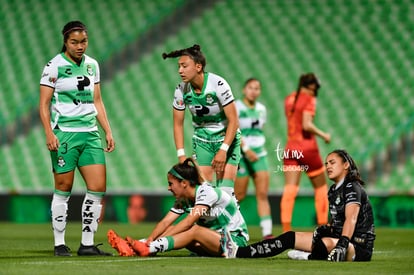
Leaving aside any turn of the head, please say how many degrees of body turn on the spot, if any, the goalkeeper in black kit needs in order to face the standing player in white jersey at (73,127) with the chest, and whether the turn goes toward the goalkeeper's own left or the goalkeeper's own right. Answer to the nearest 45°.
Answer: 0° — they already face them

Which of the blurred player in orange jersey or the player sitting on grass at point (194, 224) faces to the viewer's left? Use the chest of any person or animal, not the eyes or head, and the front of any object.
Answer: the player sitting on grass

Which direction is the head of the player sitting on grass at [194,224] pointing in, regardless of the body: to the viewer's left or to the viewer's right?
to the viewer's left

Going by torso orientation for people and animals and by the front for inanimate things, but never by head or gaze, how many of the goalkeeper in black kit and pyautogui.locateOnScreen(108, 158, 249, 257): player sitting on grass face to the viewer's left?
2

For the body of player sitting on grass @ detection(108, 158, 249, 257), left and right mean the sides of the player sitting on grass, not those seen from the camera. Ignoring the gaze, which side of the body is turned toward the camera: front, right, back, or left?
left

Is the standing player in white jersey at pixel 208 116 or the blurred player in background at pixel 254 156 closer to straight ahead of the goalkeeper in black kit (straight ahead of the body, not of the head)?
the standing player in white jersey

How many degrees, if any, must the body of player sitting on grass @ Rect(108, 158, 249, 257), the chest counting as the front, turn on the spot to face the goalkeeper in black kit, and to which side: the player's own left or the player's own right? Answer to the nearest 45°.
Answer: approximately 180°

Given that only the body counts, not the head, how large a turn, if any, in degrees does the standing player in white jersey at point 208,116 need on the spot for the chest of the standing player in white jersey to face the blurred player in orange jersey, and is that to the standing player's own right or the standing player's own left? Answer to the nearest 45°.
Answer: approximately 180°

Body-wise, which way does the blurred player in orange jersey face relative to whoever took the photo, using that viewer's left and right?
facing away from the viewer and to the right of the viewer
